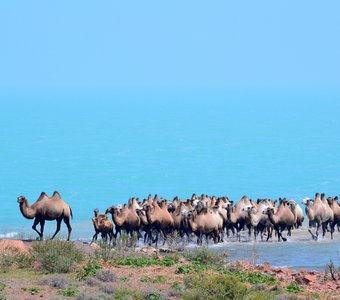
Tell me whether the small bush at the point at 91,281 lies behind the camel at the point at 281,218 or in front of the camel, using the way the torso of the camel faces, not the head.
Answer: in front

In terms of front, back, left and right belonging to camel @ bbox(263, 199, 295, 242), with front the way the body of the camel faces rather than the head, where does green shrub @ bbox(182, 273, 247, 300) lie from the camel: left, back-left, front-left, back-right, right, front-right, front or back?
front-left

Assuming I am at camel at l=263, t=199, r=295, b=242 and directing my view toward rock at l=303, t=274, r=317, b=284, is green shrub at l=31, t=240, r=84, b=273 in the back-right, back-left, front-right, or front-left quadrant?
front-right

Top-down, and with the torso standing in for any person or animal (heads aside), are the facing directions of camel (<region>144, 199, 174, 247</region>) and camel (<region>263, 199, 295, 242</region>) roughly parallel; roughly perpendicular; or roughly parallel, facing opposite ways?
roughly parallel

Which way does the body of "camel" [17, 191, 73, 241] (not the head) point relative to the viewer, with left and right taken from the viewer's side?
facing to the left of the viewer

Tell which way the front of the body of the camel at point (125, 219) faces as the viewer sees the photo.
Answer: to the viewer's left

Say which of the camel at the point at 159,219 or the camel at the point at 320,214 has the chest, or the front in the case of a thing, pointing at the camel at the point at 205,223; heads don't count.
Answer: the camel at the point at 320,214

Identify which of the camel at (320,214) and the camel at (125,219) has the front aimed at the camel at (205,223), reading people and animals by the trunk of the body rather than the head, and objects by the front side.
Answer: the camel at (320,214)

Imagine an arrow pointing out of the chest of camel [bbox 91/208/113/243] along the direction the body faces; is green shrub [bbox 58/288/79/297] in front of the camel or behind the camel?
in front

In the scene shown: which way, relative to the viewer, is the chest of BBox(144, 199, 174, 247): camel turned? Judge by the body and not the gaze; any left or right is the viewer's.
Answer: facing the viewer and to the left of the viewer

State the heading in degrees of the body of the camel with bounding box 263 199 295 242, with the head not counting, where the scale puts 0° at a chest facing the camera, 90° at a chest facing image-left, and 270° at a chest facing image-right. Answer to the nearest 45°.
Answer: approximately 45°

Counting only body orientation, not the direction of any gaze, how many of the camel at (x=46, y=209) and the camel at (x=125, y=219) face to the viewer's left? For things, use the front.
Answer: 2
